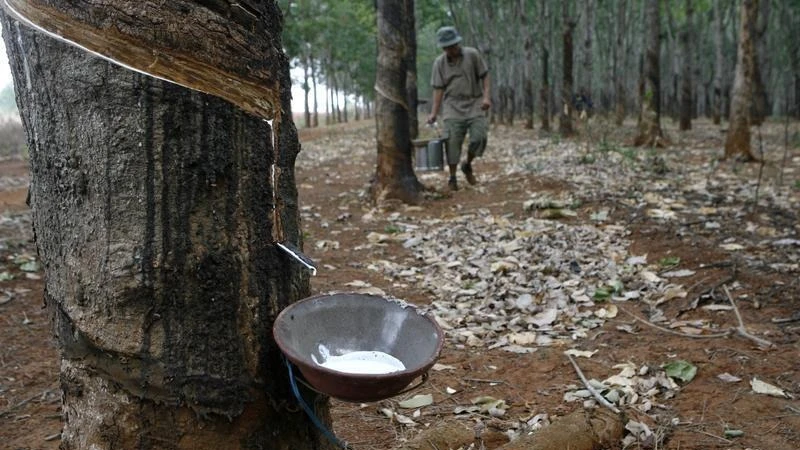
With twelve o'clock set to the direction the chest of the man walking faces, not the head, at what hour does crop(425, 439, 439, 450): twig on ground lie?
The twig on ground is roughly at 12 o'clock from the man walking.

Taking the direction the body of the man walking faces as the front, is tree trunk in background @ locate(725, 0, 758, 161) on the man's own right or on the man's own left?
on the man's own left

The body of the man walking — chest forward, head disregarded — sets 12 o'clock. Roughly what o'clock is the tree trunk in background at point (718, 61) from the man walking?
The tree trunk in background is roughly at 7 o'clock from the man walking.

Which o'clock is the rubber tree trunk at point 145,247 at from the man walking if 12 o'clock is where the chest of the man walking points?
The rubber tree trunk is roughly at 12 o'clock from the man walking.

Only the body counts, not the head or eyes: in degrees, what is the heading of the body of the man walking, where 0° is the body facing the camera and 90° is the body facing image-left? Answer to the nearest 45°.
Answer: approximately 0°

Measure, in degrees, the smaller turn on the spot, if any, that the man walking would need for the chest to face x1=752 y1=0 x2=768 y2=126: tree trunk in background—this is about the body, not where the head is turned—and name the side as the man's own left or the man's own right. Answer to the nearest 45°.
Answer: approximately 135° to the man's own left

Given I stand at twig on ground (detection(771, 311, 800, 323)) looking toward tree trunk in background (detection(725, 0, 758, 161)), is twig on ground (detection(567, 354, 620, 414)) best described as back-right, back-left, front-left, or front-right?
back-left

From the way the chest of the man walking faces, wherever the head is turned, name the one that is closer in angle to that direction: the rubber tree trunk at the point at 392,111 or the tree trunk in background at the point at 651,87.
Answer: the rubber tree trunk

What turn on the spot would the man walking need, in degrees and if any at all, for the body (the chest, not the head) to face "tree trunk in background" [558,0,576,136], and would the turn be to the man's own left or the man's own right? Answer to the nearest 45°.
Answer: approximately 180°

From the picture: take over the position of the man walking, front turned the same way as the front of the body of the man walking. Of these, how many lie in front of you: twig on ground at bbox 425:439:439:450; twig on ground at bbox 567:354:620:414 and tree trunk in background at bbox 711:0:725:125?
2

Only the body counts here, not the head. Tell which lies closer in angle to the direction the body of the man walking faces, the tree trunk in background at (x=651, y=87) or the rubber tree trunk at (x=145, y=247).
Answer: the rubber tree trunk
